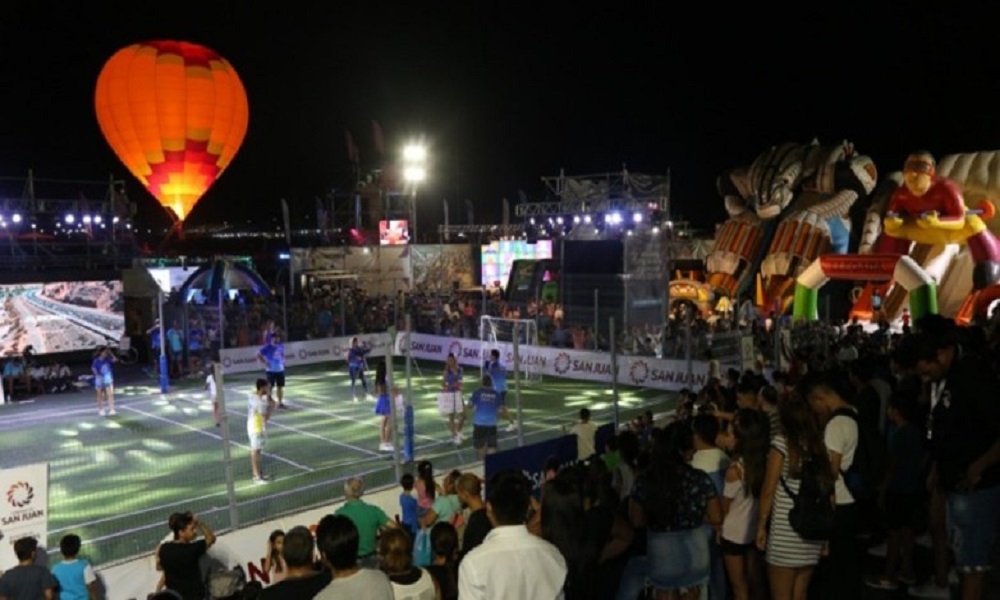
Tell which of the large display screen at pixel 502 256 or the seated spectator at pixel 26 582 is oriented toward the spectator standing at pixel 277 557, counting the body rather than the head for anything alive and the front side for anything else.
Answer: the large display screen

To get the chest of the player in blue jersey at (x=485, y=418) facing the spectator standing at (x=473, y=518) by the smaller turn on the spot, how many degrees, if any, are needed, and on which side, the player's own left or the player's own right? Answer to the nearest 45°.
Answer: approximately 180°

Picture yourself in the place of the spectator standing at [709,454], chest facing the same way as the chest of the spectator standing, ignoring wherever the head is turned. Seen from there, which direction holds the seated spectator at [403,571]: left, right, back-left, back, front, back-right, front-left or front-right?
left

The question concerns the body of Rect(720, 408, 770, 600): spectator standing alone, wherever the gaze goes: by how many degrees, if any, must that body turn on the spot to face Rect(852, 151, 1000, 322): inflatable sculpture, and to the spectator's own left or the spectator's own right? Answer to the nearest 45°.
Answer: approximately 45° to the spectator's own right

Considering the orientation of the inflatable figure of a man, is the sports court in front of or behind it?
in front

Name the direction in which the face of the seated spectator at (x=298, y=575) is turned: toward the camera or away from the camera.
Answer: away from the camera

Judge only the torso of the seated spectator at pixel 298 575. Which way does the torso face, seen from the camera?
away from the camera

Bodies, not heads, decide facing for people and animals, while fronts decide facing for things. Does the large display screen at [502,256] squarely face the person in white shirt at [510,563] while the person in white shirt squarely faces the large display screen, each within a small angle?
yes

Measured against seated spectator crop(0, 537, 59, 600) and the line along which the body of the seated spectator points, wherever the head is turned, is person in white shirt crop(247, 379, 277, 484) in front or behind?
in front

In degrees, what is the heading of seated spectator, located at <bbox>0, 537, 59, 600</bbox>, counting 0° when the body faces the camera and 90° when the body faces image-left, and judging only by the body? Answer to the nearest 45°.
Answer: approximately 180°

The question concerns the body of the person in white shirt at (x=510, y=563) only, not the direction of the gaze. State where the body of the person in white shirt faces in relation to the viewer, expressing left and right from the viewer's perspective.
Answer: facing away from the viewer

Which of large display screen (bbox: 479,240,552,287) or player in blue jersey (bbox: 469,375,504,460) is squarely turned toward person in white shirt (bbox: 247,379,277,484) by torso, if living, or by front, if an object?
the large display screen

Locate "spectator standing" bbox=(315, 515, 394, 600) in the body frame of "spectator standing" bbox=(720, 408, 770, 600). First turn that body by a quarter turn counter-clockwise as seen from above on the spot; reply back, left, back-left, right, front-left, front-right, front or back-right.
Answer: front

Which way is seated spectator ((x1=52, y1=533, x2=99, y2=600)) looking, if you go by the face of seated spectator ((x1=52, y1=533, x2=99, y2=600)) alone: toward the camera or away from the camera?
away from the camera
